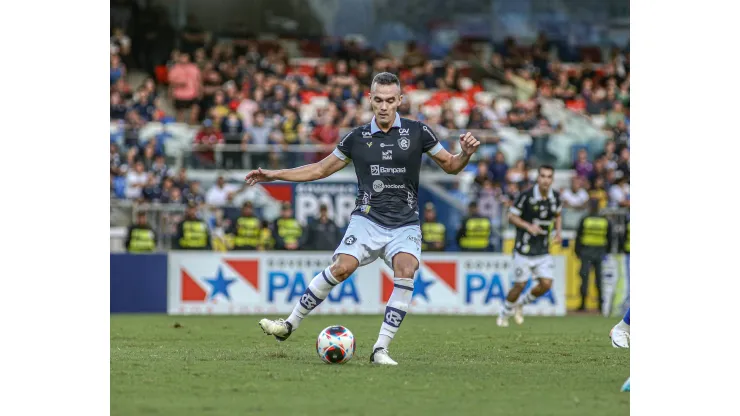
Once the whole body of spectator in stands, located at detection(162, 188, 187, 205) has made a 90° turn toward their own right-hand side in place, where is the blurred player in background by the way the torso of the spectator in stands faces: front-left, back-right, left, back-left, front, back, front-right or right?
back-left

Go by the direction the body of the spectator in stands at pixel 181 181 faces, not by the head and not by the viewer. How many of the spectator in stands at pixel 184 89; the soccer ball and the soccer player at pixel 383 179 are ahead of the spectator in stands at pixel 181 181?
2

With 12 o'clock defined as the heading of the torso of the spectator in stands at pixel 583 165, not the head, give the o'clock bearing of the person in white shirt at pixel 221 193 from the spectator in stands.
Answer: The person in white shirt is roughly at 2 o'clock from the spectator in stands.

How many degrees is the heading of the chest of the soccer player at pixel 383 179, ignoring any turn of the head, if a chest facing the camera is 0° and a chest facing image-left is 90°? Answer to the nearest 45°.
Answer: approximately 0°

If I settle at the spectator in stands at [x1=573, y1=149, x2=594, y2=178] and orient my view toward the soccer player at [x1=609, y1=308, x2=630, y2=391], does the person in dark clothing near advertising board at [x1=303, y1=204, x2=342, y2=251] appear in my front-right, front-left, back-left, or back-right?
front-right

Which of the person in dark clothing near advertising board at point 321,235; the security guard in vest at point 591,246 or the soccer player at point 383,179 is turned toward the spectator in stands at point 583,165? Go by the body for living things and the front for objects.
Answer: the security guard in vest

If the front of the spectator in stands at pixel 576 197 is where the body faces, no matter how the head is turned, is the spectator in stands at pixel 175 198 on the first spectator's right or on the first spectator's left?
on the first spectator's right

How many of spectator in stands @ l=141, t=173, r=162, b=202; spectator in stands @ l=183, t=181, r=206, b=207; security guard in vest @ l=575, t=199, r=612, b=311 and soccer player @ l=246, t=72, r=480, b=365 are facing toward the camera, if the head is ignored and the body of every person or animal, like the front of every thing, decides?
3

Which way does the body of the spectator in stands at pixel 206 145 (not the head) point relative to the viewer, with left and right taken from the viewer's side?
facing the viewer

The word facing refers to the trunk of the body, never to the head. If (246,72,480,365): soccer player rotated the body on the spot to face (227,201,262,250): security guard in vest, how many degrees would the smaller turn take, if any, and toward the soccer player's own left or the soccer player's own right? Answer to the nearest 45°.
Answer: approximately 180°

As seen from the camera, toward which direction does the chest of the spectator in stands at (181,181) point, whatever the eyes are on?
toward the camera

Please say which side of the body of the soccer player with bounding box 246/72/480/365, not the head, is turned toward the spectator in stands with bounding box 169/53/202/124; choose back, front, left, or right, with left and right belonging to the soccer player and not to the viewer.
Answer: back
